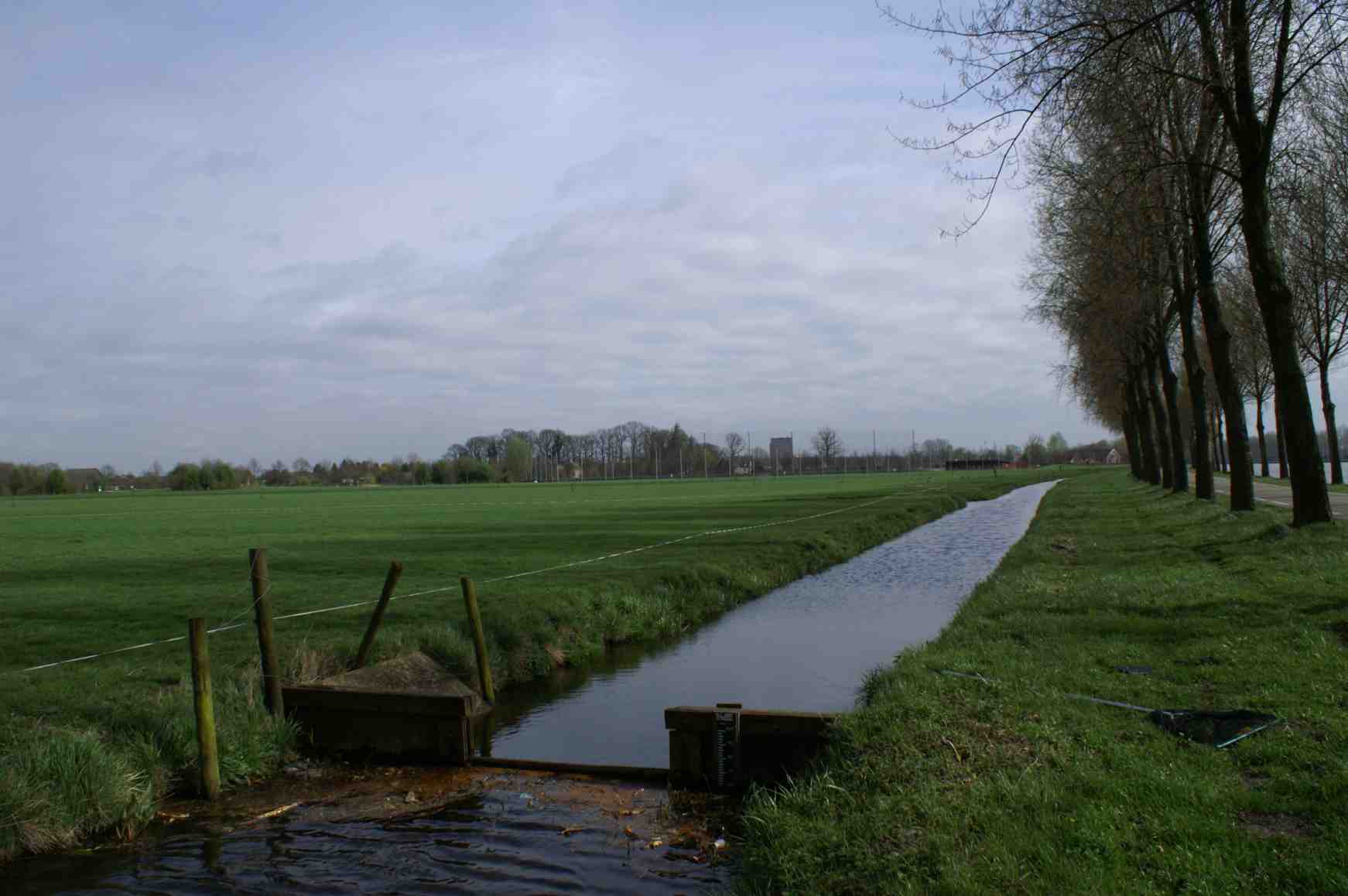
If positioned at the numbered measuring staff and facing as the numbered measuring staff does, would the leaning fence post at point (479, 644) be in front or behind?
behind

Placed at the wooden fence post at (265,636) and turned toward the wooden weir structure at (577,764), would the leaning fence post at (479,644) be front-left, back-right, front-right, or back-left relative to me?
front-left

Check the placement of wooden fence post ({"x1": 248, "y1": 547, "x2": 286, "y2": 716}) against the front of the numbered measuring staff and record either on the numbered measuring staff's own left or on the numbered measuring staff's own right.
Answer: on the numbered measuring staff's own right

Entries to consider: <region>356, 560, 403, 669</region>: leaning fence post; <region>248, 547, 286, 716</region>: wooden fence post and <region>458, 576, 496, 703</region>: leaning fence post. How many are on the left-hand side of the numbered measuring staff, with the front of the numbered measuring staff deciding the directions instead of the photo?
0

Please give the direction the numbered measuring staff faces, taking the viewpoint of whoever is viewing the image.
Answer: facing the viewer

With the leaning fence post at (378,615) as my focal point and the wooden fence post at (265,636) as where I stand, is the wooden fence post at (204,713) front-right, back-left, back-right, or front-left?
back-right

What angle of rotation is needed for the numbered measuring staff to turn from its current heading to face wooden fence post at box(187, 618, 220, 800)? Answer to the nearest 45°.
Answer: approximately 90° to its right

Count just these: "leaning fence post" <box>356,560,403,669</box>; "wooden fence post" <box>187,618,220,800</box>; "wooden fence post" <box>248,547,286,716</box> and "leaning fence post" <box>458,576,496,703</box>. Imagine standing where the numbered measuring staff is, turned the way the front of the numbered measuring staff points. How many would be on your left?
0

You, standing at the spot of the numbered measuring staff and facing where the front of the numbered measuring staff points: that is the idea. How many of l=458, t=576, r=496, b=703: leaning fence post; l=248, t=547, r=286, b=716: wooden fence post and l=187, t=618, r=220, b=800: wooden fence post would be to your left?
0

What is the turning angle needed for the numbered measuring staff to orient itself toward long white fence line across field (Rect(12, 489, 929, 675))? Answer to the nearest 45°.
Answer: approximately 135° to its right

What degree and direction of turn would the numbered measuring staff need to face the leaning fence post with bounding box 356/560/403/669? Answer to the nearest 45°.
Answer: approximately 135° to its right

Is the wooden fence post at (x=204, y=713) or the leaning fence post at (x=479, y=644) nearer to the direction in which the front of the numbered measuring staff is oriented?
the wooden fence post
